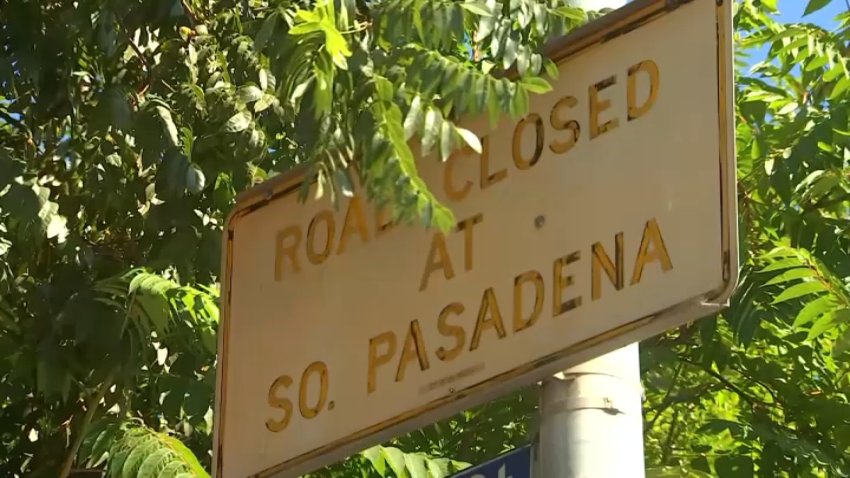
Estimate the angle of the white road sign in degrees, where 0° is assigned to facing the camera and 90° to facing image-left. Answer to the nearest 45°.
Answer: approximately 45°

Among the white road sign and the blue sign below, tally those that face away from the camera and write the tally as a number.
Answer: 0

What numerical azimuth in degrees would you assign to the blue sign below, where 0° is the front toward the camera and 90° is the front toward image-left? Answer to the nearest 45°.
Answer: approximately 45°
